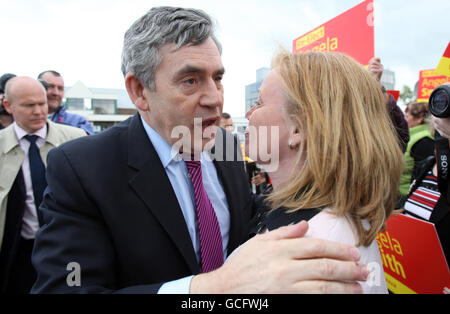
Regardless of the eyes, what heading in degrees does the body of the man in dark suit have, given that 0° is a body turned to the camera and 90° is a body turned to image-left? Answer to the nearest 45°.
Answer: approximately 315°

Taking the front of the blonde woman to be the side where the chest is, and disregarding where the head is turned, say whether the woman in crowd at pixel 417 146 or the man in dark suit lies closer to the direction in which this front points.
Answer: the man in dark suit

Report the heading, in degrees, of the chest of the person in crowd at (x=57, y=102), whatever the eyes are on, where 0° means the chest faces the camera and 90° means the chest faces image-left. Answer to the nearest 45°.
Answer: approximately 315°

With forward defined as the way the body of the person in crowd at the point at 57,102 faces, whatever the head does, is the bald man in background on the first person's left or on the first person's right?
on the first person's right

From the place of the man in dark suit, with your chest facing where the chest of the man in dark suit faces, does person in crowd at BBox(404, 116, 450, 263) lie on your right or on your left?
on your left

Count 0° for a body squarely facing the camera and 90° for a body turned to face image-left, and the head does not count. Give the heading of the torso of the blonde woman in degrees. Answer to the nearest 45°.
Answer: approximately 90°

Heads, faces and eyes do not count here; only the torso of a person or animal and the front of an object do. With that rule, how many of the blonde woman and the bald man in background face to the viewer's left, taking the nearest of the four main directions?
1
